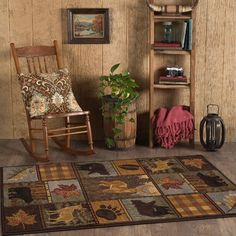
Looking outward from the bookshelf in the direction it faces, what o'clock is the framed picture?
The framed picture is roughly at 3 o'clock from the bookshelf.

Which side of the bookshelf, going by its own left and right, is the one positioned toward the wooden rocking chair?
right

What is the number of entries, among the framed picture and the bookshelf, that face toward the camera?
2

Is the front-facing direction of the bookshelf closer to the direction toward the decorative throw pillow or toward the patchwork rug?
the patchwork rug

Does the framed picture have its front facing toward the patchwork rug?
yes

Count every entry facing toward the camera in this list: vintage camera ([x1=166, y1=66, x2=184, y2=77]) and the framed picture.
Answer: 2

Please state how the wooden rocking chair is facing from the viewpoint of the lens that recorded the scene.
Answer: facing the viewer and to the right of the viewer

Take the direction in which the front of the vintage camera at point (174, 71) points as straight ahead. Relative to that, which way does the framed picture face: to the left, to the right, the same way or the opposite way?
the same way

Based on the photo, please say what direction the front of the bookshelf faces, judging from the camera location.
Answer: facing the viewer

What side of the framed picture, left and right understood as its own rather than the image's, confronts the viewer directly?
front

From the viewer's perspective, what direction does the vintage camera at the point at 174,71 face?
toward the camera

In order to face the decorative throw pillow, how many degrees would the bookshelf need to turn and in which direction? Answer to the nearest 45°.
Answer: approximately 45° to its right

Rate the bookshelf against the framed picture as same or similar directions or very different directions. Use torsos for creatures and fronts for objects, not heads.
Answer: same or similar directions

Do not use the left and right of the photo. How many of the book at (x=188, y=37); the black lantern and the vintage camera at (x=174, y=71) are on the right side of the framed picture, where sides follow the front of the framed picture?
0

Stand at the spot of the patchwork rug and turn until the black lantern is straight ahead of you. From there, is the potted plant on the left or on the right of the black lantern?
left
